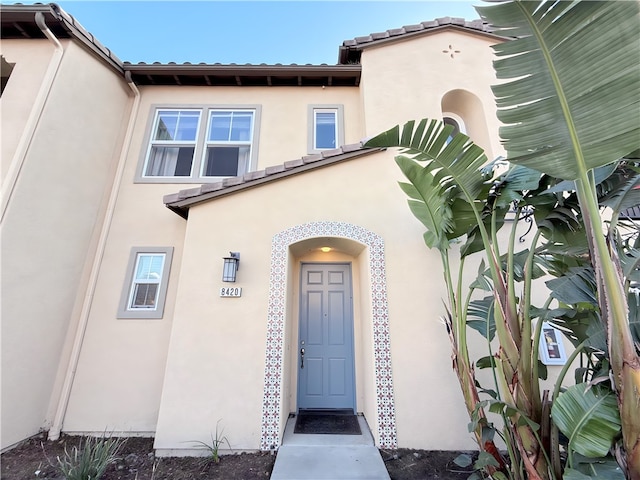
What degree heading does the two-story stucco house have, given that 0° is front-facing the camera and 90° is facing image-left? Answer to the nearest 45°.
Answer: approximately 0°

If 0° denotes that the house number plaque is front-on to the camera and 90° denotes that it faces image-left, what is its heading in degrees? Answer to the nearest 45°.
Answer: approximately 0°
